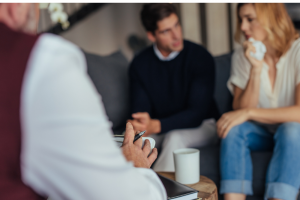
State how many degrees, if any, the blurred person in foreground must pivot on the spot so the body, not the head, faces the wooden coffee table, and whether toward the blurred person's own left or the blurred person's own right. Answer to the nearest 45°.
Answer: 0° — they already face it

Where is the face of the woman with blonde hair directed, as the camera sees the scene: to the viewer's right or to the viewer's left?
to the viewer's left

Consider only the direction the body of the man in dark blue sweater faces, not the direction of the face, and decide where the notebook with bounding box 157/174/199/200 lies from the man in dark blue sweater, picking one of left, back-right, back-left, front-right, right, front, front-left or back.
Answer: front-left

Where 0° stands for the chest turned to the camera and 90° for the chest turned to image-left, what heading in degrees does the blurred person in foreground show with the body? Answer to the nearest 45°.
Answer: approximately 225°

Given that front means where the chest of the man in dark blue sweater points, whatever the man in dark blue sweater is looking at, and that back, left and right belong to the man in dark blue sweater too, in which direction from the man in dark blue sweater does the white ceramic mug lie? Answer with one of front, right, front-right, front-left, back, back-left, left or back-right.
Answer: front-left
